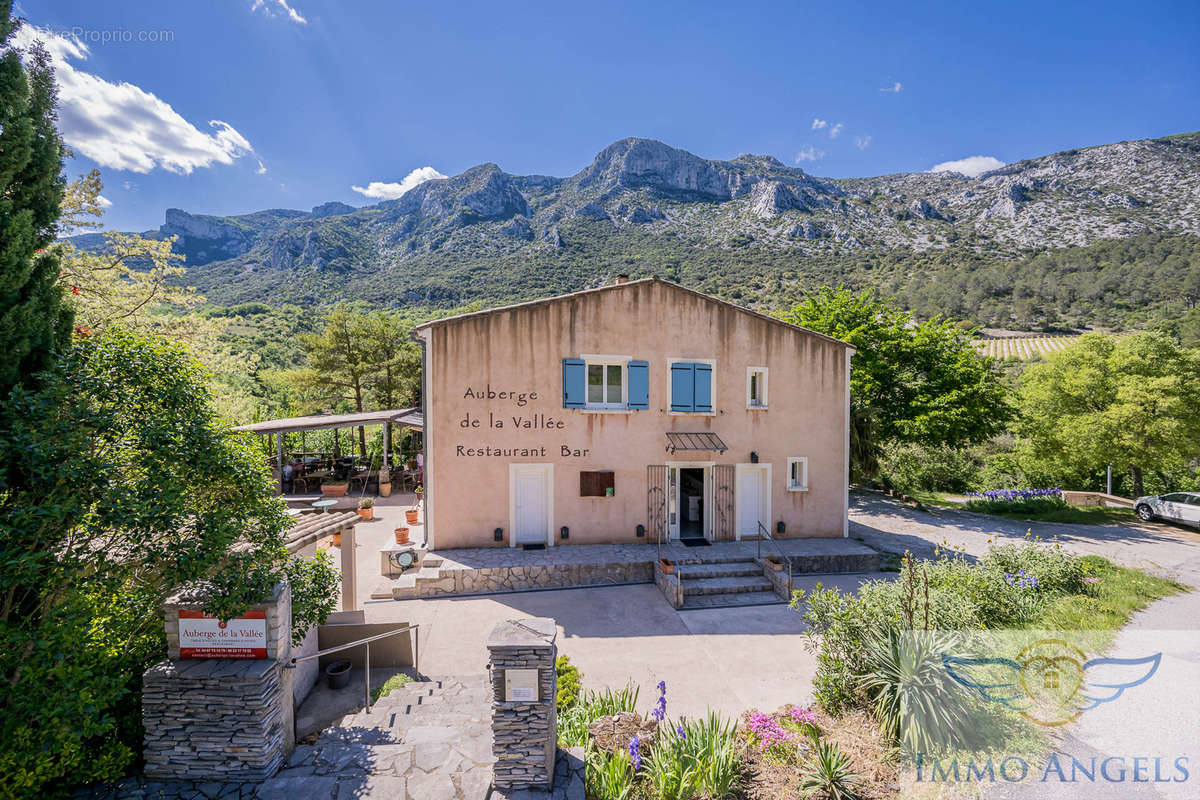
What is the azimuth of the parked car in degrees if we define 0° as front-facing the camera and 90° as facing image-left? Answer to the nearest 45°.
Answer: approximately 90°

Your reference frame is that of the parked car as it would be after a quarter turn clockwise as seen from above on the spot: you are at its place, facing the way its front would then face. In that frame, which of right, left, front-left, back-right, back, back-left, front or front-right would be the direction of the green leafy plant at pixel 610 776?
back

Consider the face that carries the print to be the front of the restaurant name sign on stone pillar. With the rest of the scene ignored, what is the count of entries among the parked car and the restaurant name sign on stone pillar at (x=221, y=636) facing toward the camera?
1

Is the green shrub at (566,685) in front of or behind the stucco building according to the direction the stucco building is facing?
in front

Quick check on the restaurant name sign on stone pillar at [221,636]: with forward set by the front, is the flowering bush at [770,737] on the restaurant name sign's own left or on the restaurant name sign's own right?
on the restaurant name sign's own left

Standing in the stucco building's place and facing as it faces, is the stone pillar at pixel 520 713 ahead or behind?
ahead

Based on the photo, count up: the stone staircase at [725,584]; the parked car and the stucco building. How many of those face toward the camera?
2

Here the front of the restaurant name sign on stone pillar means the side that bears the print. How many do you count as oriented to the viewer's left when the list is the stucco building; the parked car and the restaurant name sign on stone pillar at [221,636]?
1

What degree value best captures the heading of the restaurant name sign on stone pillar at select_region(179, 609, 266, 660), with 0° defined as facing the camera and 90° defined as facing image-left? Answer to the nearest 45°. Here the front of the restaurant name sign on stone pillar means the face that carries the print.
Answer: approximately 0°

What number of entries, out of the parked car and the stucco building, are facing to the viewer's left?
1

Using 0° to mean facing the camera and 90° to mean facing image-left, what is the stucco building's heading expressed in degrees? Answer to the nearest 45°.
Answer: approximately 0°

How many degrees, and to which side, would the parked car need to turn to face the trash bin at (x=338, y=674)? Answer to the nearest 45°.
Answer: approximately 90° to its left

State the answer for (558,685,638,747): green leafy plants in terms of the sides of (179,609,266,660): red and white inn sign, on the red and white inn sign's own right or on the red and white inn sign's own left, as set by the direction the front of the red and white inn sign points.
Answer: on the red and white inn sign's own left
